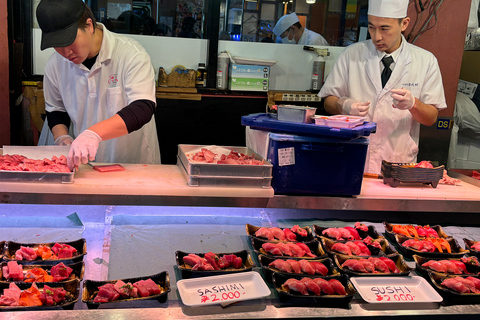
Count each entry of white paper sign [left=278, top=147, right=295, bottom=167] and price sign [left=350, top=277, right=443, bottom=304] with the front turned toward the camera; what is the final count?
2

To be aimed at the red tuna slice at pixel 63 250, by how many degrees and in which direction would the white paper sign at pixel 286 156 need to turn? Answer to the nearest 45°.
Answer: approximately 45° to its right

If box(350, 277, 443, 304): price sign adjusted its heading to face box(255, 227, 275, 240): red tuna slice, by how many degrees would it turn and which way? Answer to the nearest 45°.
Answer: approximately 90° to its right

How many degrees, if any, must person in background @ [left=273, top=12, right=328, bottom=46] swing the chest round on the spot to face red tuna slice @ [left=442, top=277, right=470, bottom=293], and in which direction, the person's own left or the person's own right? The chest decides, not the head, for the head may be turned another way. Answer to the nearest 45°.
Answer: approximately 90° to the person's own left

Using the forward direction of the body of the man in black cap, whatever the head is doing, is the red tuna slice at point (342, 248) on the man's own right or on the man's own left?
on the man's own left
